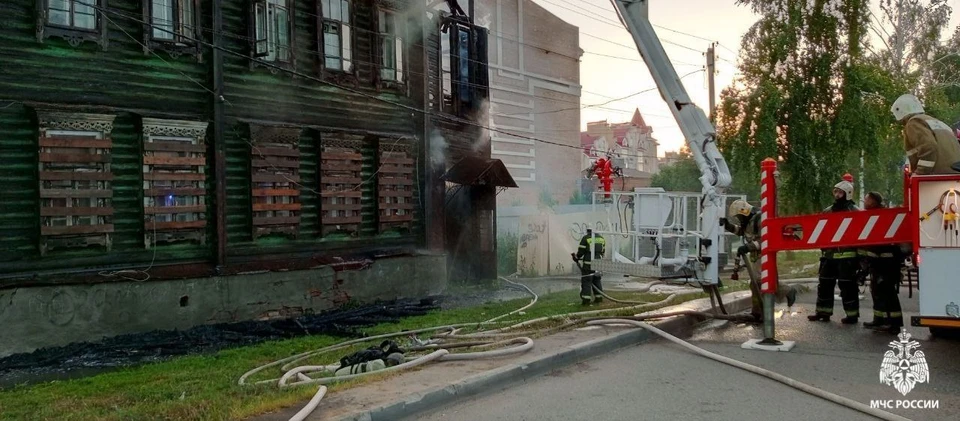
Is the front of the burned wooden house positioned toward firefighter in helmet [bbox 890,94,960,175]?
yes

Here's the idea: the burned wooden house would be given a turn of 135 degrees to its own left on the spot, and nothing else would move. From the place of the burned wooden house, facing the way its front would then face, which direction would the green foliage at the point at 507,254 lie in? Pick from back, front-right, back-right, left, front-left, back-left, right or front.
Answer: front-right

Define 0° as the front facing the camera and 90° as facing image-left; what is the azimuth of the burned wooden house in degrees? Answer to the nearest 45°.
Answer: approximately 315°

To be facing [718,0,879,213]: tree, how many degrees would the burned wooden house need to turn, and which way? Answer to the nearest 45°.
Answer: approximately 45° to its left

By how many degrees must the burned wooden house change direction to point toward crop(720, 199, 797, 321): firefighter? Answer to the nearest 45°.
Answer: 0° — it already faces them

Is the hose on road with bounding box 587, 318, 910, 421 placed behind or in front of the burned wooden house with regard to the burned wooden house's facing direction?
in front

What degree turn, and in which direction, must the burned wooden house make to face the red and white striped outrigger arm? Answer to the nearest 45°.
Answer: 0° — it already faces it

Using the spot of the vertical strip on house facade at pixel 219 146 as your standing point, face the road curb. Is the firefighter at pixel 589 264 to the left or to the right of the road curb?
left

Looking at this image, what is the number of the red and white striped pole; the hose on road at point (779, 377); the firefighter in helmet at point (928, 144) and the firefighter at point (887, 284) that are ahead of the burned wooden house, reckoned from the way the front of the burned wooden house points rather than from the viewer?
4

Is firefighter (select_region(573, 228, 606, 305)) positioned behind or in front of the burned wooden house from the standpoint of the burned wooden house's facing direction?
in front

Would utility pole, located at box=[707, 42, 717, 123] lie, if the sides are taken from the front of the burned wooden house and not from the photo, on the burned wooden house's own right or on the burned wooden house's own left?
on the burned wooden house's own left

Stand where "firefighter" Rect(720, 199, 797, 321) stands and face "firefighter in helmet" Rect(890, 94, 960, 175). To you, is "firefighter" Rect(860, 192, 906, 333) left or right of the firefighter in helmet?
left

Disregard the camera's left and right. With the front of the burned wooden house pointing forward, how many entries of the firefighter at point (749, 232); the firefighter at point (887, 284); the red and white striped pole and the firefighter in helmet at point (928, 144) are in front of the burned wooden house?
4
